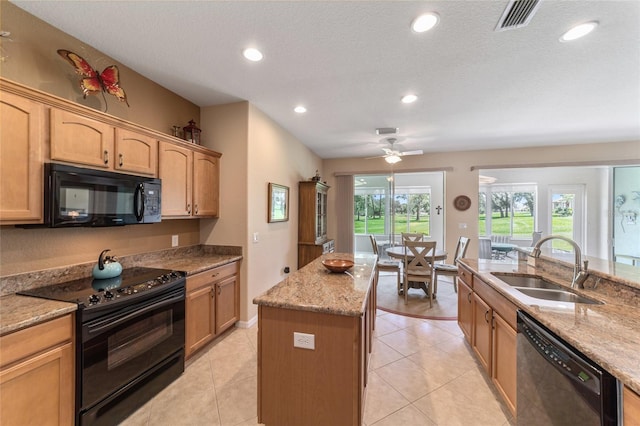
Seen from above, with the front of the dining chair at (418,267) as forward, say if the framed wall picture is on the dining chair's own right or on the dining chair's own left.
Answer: on the dining chair's own left

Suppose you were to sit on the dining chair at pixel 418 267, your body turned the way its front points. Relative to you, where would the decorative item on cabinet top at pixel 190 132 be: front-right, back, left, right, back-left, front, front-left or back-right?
back-left

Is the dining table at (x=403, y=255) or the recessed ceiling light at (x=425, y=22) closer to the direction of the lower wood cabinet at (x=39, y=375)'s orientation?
the recessed ceiling light

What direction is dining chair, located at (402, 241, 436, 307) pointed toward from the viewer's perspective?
away from the camera

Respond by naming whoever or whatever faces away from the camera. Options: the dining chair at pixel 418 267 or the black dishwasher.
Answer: the dining chair

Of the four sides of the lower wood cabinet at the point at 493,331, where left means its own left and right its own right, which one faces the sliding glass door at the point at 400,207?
right

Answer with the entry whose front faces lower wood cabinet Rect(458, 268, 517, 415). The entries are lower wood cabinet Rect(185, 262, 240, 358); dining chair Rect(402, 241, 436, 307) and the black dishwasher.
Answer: lower wood cabinet Rect(185, 262, 240, 358)

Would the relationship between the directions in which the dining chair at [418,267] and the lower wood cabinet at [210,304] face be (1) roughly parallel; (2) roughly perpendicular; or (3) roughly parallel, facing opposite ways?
roughly perpendicular

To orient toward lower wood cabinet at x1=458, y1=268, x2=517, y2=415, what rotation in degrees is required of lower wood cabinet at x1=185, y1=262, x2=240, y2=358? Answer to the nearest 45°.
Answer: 0° — it already faces it

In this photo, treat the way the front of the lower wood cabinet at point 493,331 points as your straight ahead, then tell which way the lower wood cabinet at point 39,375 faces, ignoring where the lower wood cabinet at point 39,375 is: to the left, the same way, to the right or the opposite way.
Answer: the opposite way

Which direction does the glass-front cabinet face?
to the viewer's right
